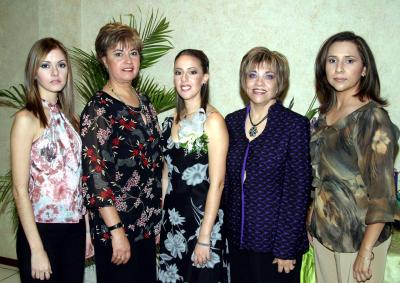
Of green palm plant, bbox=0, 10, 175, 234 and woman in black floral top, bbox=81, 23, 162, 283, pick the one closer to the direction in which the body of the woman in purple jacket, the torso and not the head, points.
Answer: the woman in black floral top

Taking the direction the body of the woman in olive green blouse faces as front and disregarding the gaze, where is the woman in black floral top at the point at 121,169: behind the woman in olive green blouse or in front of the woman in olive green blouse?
in front

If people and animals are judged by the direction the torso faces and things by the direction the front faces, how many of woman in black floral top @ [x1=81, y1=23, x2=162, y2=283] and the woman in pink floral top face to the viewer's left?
0

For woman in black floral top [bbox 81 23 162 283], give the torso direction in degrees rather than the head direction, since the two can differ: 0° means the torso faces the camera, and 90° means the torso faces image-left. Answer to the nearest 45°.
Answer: approximately 315°

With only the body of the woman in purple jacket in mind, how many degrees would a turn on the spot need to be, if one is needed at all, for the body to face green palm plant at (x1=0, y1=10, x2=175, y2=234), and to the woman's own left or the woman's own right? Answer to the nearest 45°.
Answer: approximately 90° to the woman's own right

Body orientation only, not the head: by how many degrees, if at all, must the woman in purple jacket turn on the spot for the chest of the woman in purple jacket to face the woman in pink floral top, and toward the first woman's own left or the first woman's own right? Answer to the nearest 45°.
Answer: approximately 45° to the first woman's own right

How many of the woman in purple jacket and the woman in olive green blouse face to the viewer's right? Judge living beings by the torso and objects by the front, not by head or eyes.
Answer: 0

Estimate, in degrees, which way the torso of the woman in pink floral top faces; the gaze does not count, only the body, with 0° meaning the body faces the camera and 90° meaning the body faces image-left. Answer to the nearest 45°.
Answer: approximately 315°

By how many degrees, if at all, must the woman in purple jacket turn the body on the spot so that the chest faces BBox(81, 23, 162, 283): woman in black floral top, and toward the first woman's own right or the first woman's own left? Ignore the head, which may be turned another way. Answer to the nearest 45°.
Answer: approximately 45° to the first woman's own right
